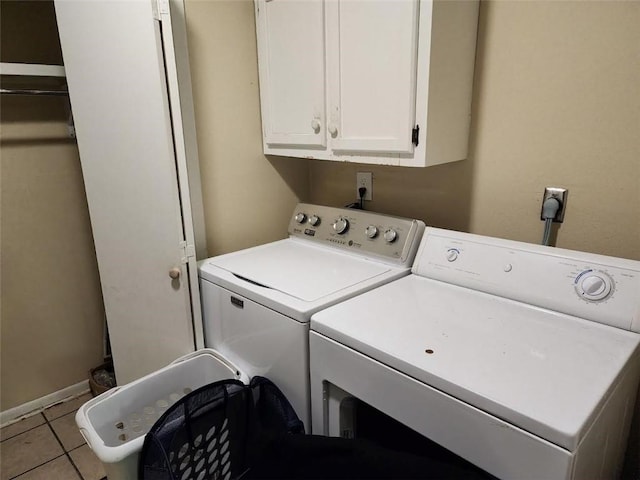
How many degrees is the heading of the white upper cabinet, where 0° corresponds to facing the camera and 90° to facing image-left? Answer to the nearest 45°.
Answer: approximately 45°

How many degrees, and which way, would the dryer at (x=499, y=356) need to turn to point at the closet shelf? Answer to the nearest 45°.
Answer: approximately 45° to its right

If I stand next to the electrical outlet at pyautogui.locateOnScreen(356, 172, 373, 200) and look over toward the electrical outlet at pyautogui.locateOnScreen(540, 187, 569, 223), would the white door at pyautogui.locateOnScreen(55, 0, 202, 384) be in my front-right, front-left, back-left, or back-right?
back-right

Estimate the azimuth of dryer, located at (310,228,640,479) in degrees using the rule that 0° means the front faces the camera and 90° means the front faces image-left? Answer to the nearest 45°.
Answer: approximately 45°

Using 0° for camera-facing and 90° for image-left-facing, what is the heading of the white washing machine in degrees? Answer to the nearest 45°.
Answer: approximately 45°

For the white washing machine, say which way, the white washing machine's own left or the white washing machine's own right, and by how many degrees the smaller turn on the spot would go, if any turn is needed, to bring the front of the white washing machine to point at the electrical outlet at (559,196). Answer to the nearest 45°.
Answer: approximately 135° to the white washing machine's own left

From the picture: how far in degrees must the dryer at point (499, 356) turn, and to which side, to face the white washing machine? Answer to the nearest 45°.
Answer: approximately 45° to its right
